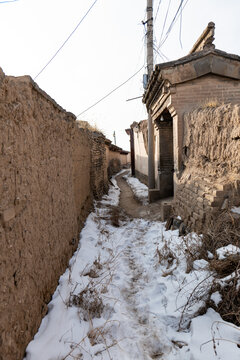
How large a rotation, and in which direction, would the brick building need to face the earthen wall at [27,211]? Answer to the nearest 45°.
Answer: approximately 90° to its left

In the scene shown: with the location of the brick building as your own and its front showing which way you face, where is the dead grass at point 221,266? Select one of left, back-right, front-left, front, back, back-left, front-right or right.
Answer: left

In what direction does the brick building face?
to the viewer's left

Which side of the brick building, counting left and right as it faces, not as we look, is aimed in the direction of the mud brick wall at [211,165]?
left
